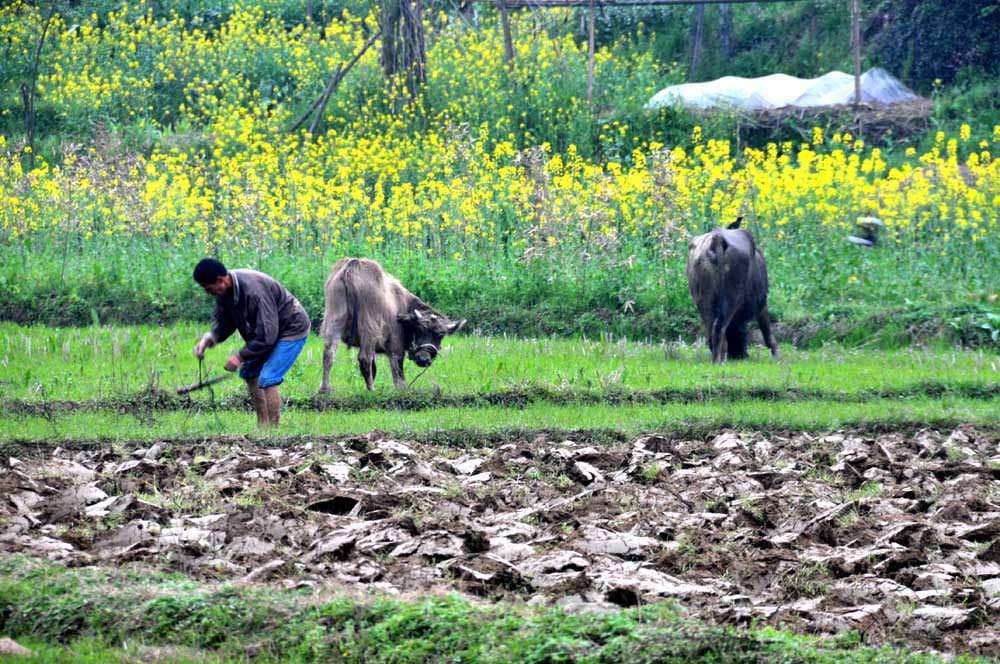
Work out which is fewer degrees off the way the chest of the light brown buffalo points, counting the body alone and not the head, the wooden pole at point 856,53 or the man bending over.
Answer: the wooden pole

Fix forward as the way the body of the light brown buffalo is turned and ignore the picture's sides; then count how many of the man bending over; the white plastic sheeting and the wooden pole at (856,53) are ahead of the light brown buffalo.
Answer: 2

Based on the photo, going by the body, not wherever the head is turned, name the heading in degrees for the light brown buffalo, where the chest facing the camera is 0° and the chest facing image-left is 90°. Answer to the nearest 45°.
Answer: approximately 225°

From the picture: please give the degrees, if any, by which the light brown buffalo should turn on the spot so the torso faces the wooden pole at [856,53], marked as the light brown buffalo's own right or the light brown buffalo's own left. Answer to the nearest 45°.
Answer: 0° — it already faces it

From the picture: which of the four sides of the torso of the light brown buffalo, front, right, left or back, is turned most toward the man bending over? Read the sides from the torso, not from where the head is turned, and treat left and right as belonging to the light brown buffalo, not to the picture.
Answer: back
